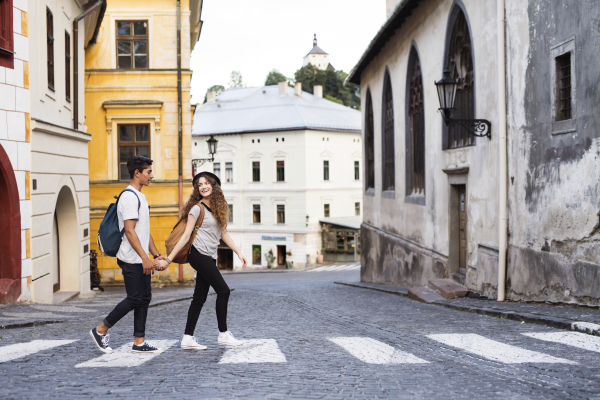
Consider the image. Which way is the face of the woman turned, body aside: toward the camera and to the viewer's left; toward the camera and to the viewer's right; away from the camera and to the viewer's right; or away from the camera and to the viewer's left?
toward the camera and to the viewer's left

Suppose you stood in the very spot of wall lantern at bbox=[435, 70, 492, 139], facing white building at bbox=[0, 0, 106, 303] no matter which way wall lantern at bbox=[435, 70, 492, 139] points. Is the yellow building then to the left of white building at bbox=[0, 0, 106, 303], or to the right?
right

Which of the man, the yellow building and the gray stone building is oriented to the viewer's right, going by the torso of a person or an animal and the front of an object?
the man

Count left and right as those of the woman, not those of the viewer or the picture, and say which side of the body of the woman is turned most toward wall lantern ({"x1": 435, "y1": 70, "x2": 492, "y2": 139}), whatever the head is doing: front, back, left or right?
left

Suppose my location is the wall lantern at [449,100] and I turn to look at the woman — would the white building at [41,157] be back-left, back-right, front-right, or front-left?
front-right

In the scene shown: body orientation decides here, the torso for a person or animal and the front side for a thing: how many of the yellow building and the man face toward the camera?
1

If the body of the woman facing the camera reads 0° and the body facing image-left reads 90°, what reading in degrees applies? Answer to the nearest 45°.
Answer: approximately 315°

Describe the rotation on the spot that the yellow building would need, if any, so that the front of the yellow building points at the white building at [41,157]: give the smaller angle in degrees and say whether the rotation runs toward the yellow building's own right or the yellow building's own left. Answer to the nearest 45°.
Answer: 0° — it already faces it

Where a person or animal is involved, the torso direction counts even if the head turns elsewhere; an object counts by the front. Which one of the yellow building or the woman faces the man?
the yellow building

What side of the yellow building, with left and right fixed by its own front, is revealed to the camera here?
front

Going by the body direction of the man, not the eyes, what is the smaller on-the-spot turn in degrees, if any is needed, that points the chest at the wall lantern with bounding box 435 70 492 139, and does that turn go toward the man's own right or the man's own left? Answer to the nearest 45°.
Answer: approximately 45° to the man's own left

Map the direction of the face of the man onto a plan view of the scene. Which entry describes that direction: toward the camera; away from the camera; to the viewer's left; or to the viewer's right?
to the viewer's right

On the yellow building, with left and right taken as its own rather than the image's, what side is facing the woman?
front

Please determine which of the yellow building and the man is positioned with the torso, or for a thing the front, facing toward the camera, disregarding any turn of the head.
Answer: the yellow building

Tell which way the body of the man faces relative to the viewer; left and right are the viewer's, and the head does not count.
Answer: facing to the right of the viewer

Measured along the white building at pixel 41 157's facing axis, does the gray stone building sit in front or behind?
in front

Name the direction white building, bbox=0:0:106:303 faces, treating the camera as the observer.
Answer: facing the viewer and to the right of the viewer

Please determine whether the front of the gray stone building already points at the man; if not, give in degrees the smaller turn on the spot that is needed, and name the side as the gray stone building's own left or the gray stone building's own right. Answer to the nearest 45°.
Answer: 0° — it already faces them
